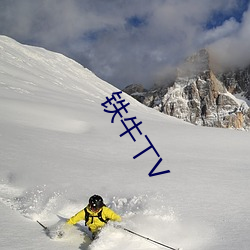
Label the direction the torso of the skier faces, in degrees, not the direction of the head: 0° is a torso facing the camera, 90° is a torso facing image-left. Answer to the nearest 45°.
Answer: approximately 0°
